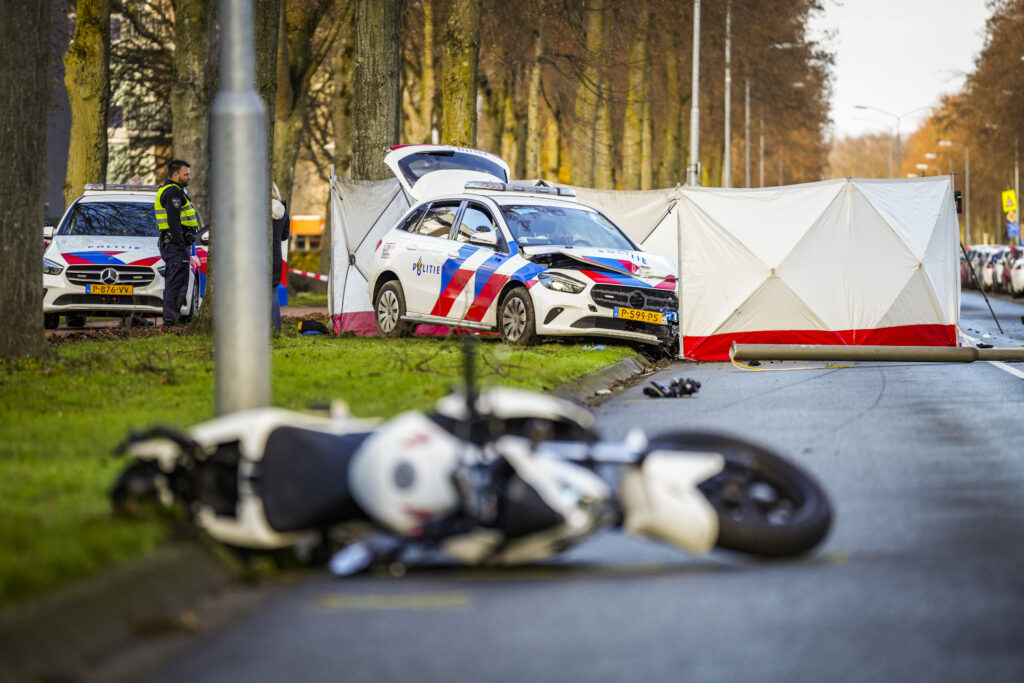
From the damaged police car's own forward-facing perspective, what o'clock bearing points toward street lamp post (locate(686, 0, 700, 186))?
The street lamp post is roughly at 8 o'clock from the damaged police car.

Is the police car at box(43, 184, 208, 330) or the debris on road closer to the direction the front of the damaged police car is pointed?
the debris on road

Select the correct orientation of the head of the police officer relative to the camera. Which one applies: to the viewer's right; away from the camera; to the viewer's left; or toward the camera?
to the viewer's right

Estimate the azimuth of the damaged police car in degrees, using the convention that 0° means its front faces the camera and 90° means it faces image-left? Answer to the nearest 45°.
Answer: approximately 315°

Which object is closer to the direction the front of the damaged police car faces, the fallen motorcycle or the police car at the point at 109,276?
the fallen motorcycle

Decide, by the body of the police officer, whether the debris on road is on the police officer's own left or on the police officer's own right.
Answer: on the police officer's own right

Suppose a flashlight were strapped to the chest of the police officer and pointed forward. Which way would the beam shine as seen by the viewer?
to the viewer's right

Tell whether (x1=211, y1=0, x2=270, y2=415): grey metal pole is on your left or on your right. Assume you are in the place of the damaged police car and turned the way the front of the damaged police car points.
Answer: on your right

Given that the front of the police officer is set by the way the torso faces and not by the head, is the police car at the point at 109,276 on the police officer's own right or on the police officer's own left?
on the police officer's own left
